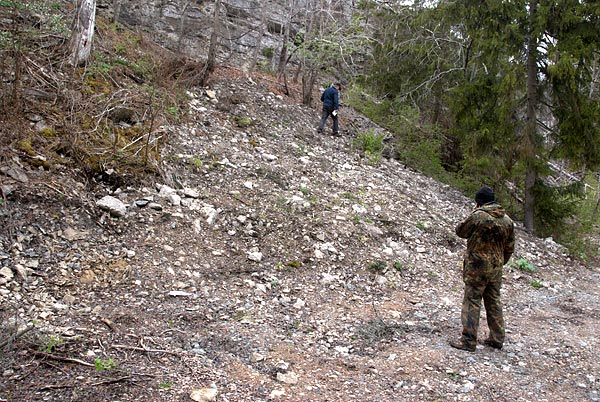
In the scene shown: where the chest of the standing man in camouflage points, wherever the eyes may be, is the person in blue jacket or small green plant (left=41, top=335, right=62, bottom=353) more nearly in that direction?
the person in blue jacket

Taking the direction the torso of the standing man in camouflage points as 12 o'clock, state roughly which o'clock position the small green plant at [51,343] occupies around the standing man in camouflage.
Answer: The small green plant is roughly at 9 o'clock from the standing man in camouflage.

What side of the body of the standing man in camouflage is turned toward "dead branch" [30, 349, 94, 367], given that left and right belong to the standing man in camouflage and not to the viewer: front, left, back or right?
left

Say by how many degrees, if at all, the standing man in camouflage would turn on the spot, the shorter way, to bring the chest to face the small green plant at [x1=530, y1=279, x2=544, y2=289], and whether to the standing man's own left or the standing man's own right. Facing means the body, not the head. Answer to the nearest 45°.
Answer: approximately 45° to the standing man's own right

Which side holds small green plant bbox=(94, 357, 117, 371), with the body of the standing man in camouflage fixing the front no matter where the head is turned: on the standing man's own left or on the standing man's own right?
on the standing man's own left

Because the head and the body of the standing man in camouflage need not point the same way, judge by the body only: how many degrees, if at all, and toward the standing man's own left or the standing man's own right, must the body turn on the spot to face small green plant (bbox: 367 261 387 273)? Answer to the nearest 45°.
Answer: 0° — they already face it

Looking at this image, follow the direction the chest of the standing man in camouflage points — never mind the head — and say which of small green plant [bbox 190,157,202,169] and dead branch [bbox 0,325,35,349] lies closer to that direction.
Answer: the small green plant

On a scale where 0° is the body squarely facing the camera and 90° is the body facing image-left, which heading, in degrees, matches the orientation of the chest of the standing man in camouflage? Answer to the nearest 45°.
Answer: approximately 135°
